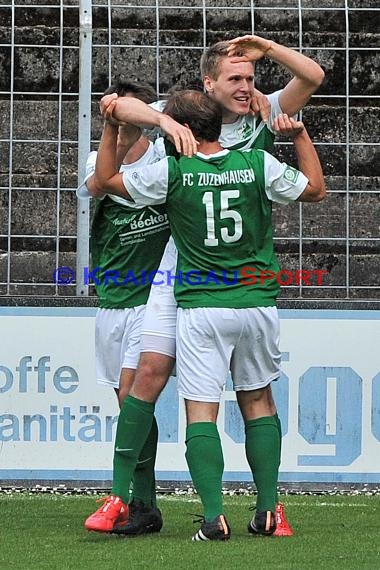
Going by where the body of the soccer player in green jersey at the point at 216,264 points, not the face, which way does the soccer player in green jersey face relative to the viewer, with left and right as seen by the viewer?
facing away from the viewer

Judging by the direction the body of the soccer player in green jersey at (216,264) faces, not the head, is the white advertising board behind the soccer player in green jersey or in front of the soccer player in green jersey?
in front

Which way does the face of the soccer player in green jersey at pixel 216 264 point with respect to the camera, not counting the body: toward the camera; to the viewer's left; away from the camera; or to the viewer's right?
away from the camera

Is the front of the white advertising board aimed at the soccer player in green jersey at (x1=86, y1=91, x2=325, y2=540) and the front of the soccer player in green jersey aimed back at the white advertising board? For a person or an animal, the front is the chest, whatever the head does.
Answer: yes

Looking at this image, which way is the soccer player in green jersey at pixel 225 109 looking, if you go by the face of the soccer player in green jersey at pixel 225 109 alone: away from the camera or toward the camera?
toward the camera

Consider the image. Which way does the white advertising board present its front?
toward the camera

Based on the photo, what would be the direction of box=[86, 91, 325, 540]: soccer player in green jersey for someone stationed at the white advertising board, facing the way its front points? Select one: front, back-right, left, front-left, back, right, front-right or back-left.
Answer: front

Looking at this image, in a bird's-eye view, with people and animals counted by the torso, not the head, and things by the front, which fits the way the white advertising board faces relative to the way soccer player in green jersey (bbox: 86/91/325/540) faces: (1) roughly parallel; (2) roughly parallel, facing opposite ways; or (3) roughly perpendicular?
roughly parallel, facing opposite ways

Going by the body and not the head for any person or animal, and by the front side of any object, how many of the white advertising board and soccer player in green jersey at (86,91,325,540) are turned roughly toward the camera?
1

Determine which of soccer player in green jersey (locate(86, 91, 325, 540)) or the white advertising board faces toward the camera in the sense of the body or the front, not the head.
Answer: the white advertising board
